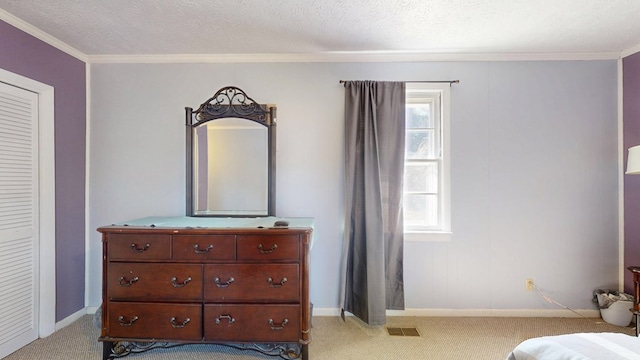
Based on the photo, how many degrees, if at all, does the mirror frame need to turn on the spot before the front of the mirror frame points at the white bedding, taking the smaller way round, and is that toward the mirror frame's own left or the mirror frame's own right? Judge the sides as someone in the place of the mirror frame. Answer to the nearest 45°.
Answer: approximately 45° to the mirror frame's own left

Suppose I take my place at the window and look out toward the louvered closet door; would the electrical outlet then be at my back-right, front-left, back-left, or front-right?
back-left

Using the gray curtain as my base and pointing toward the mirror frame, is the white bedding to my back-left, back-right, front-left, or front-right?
back-left

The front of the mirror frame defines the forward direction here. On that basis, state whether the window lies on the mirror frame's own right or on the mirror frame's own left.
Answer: on the mirror frame's own left

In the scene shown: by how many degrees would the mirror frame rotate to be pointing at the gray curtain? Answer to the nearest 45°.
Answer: approximately 90° to its left

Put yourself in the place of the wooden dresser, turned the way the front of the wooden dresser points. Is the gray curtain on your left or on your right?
on your left

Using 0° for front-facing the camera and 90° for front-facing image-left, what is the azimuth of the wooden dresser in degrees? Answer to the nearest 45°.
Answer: approximately 0°

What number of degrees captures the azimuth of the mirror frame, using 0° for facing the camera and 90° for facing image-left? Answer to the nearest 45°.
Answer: approximately 0°

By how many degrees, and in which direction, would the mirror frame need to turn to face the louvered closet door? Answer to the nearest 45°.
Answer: approximately 90° to its right
